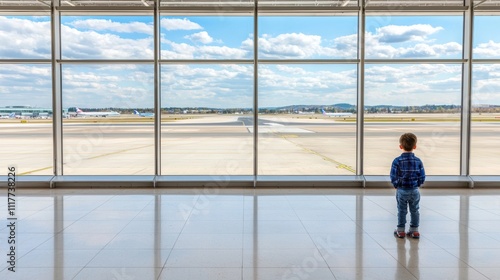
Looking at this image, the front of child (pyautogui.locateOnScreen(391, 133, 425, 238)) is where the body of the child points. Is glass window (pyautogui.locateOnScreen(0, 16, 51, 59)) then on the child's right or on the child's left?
on the child's left

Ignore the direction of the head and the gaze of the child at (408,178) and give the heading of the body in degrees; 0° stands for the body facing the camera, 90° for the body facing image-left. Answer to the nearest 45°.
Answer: approximately 180°

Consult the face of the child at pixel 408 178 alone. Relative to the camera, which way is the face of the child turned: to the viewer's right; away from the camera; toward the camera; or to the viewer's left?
away from the camera

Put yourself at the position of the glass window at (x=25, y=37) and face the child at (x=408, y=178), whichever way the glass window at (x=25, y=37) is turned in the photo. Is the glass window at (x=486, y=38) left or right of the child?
left

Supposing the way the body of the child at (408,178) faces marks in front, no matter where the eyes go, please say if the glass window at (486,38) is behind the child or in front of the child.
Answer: in front

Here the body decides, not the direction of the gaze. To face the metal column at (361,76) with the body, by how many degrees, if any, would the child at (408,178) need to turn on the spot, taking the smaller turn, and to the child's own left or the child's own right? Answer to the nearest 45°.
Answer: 0° — they already face it

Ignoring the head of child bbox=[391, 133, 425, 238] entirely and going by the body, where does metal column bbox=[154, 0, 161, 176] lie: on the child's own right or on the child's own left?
on the child's own left

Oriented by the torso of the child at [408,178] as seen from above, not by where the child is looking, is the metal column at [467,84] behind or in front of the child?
in front
